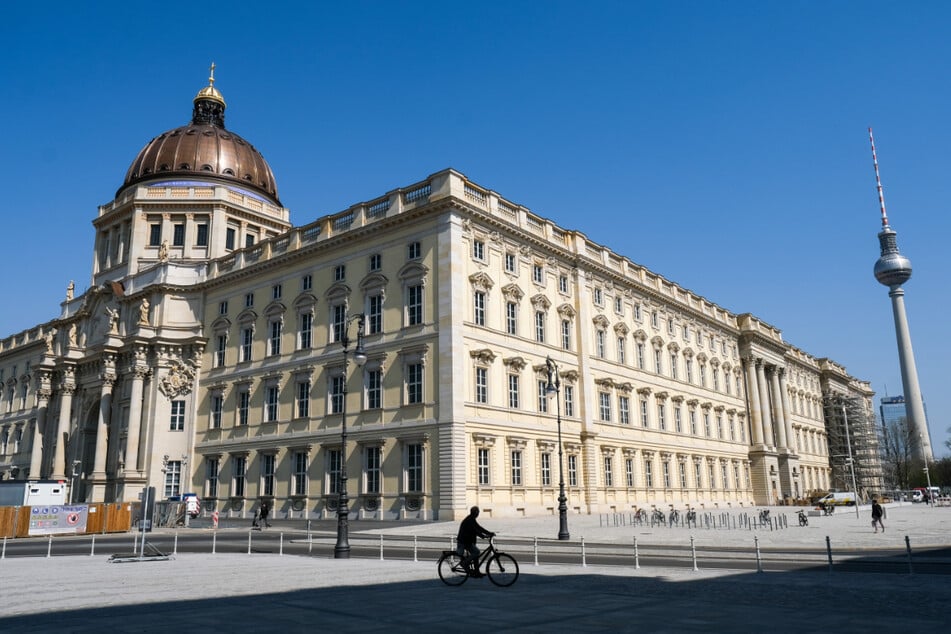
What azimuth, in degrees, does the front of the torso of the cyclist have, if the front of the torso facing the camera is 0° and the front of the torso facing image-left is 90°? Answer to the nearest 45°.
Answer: approximately 270°

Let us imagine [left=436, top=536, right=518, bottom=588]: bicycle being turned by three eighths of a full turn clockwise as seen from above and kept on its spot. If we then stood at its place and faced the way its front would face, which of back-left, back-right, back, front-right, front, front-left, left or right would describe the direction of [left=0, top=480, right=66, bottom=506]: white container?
right

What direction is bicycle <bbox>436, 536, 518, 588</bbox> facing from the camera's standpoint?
to the viewer's right

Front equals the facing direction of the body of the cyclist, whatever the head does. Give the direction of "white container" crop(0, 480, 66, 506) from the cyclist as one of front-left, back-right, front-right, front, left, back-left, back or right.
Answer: back-left
